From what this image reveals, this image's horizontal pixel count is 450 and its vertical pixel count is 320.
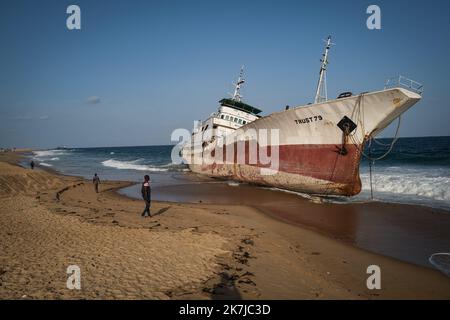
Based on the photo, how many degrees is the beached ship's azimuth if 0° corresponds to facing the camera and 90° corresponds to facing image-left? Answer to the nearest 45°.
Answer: approximately 315°
